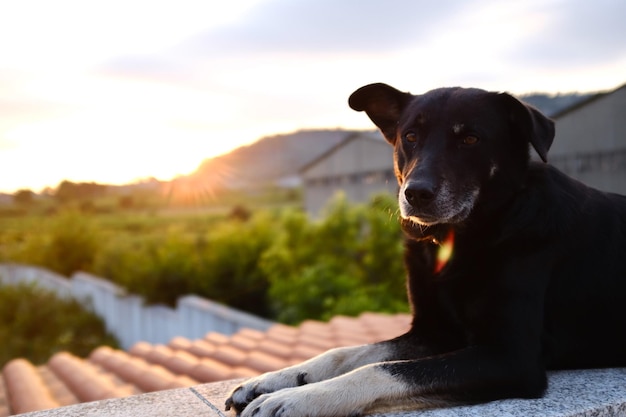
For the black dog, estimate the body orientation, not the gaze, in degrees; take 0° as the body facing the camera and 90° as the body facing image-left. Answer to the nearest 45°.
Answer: approximately 45°

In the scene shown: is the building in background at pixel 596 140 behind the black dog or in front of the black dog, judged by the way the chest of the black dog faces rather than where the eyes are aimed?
behind

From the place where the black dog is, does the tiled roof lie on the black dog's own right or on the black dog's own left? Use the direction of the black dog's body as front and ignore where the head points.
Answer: on the black dog's own right

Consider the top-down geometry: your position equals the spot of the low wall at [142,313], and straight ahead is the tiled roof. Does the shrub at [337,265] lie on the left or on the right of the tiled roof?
left

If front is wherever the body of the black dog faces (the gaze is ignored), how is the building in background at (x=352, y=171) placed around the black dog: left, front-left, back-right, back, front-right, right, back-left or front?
back-right

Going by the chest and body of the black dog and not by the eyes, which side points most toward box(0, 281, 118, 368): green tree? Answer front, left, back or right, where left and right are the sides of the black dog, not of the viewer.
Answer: right

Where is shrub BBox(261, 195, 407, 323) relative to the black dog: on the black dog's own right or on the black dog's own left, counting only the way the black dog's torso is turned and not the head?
on the black dog's own right
